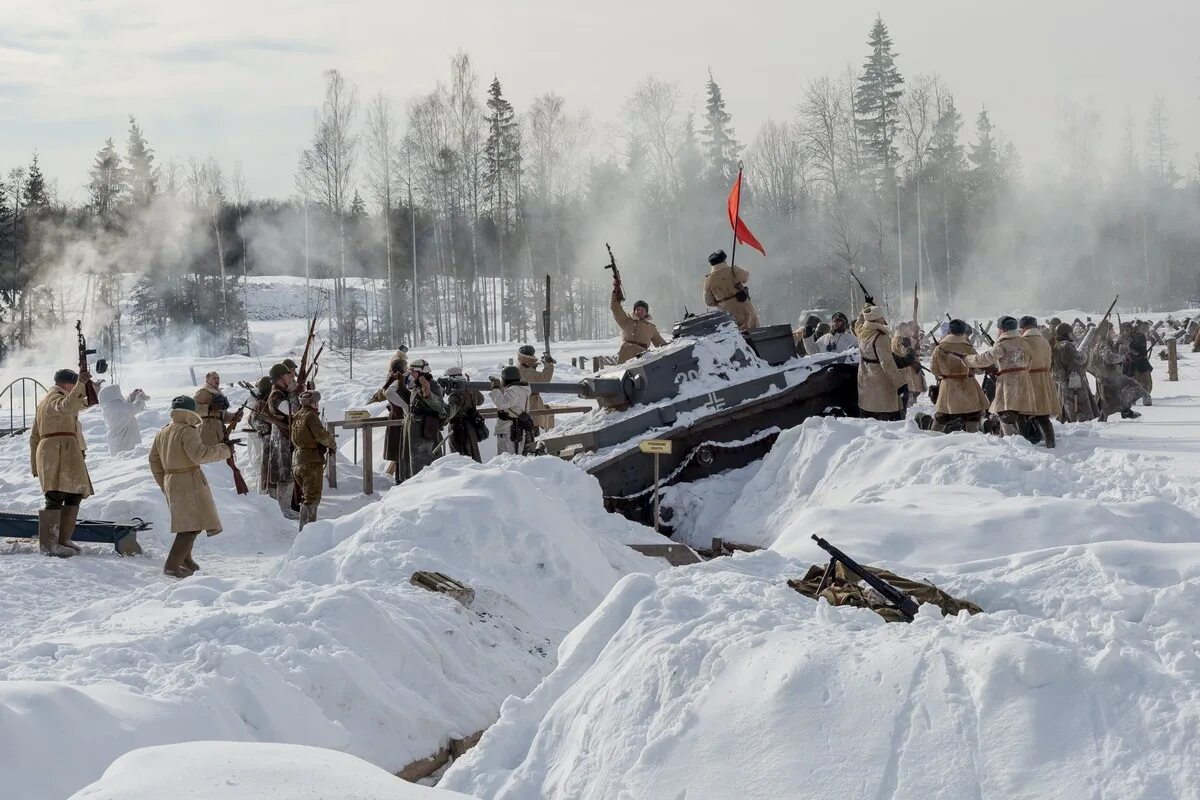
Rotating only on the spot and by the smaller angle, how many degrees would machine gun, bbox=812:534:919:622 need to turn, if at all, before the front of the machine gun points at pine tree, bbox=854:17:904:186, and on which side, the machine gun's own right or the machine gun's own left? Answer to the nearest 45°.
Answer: approximately 45° to the machine gun's own right

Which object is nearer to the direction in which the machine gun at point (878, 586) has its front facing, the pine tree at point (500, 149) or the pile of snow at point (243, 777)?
the pine tree

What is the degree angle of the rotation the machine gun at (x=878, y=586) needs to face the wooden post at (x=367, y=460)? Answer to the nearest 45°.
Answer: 0° — it already faces it

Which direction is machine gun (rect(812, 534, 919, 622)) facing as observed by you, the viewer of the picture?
facing away from the viewer and to the left of the viewer

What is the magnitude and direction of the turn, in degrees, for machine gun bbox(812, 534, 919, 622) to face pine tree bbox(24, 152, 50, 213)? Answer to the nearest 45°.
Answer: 0° — it already faces it

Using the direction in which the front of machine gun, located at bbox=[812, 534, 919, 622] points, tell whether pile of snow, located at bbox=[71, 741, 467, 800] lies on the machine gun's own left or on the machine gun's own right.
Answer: on the machine gun's own left

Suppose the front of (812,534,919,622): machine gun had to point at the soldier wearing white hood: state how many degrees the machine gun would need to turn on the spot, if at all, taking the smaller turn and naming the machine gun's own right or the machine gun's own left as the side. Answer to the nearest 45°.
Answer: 0° — it already faces them

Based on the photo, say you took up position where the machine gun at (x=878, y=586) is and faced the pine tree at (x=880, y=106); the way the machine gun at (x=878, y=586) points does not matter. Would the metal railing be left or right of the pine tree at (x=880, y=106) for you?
left

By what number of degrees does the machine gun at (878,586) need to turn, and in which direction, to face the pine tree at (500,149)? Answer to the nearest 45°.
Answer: approximately 45° to its right

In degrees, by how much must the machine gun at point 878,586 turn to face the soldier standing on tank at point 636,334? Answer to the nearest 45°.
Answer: approximately 45° to its right

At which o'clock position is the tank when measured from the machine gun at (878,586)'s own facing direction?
The tank is roughly at 1 o'clock from the machine gun.
